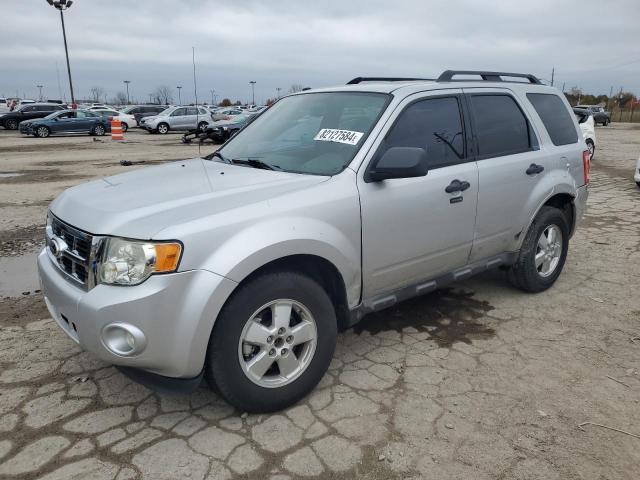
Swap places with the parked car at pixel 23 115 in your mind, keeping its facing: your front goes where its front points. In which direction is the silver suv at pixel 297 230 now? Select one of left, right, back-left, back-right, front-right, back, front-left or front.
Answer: left

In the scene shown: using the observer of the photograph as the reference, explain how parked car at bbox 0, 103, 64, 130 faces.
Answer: facing to the left of the viewer

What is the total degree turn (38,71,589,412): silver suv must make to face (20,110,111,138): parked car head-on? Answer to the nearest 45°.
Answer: approximately 90° to its right

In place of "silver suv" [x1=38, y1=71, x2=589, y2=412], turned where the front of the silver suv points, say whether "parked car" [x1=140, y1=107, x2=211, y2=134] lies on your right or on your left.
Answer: on your right

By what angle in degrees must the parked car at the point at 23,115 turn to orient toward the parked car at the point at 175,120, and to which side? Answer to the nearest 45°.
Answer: approximately 135° to its left

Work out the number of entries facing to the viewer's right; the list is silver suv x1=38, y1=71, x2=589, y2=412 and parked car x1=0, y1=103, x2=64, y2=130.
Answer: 0

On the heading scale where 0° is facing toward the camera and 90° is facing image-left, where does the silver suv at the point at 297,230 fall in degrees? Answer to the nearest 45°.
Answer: approximately 45°

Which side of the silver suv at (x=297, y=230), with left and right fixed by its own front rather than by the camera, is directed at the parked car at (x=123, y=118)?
right
